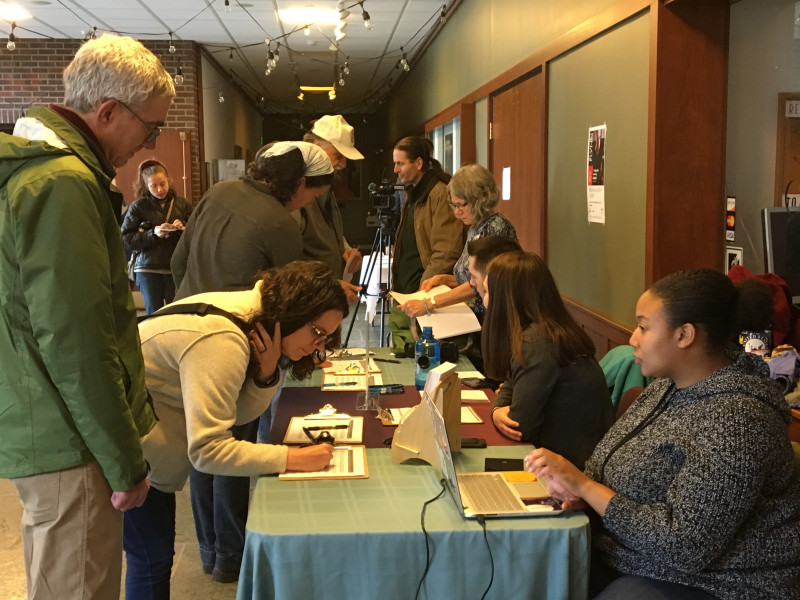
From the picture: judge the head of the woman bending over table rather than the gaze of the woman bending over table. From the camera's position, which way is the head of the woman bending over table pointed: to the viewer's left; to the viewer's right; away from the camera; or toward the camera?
to the viewer's right

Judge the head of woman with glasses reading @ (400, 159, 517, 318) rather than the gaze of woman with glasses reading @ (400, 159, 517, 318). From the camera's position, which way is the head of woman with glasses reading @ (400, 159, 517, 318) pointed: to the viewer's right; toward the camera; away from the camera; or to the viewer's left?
to the viewer's left

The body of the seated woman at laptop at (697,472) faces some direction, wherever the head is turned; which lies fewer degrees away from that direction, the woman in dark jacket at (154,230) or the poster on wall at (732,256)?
the woman in dark jacket

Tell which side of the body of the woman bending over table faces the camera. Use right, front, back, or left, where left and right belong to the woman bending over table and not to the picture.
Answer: right

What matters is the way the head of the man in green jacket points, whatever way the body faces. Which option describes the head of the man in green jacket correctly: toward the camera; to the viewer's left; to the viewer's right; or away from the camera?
to the viewer's right

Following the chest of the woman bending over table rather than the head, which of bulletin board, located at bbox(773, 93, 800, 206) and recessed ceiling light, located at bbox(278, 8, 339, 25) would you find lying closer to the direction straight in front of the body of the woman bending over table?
the bulletin board

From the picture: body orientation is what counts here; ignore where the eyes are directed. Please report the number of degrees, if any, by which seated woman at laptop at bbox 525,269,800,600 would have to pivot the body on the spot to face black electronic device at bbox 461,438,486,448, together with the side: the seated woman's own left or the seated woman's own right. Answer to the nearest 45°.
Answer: approximately 45° to the seated woman's own right

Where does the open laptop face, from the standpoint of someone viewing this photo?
facing to the right of the viewer

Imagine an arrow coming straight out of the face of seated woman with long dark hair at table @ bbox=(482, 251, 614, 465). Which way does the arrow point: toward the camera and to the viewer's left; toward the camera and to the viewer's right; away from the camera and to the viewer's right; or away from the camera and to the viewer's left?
away from the camera and to the viewer's left

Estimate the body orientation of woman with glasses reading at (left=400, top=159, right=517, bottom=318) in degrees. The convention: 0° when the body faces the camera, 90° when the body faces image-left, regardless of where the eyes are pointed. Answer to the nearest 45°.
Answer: approximately 90°

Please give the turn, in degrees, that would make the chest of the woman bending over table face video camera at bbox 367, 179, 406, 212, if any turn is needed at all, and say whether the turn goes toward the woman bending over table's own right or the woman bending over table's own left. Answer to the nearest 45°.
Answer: approximately 90° to the woman bending over table's own left

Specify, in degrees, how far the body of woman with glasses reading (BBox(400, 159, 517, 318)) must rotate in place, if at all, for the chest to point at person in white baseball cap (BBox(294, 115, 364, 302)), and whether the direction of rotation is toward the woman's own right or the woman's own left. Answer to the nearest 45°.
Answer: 0° — they already face them

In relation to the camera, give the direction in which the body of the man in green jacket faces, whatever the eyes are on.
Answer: to the viewer's right

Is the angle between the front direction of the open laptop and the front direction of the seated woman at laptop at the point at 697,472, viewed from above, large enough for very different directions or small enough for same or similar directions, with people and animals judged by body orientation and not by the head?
very different directions

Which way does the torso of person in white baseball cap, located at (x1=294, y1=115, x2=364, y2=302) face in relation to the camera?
to the viewer's right

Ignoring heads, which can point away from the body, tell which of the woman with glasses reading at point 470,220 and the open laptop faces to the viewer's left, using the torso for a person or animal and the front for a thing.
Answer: the woman with glasses reading

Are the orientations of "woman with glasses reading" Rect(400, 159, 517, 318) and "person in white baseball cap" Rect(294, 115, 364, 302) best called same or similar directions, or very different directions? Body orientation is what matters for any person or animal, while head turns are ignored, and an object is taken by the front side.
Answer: very different directions

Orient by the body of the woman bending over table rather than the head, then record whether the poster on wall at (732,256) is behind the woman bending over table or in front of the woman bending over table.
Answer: in front

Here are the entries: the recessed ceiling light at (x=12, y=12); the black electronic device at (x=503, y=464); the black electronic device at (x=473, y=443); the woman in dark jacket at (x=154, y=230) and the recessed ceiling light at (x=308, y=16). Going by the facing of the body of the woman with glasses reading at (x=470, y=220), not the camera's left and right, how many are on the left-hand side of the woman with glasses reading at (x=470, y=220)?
2
